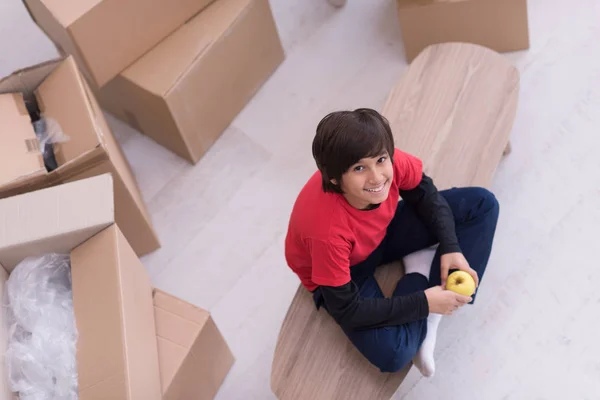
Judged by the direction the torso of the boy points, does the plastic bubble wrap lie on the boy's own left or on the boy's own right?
on the boy's own right

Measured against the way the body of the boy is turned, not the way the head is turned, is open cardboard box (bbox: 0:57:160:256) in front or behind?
behind

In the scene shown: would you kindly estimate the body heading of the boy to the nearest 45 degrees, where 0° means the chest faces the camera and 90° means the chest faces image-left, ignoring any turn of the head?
approximately 315°

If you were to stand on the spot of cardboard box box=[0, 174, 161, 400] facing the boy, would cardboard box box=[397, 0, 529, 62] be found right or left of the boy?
left

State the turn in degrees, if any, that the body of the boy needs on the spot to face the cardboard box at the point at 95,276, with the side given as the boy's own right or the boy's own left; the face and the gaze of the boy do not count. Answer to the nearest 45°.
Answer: approximately 135° to the boy's own right

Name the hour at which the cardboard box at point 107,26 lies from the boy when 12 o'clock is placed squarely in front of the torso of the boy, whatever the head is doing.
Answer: The cardboard box is roughly at 6 o'clock from the boy.

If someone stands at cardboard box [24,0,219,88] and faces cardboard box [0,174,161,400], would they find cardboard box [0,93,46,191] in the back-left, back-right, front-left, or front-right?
front-right

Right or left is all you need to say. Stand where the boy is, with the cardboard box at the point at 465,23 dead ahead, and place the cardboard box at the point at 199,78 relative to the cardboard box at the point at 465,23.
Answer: left

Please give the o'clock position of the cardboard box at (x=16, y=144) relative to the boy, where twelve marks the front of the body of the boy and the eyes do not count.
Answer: The cardboard box is roughly at 5 o'clock from the boy.
